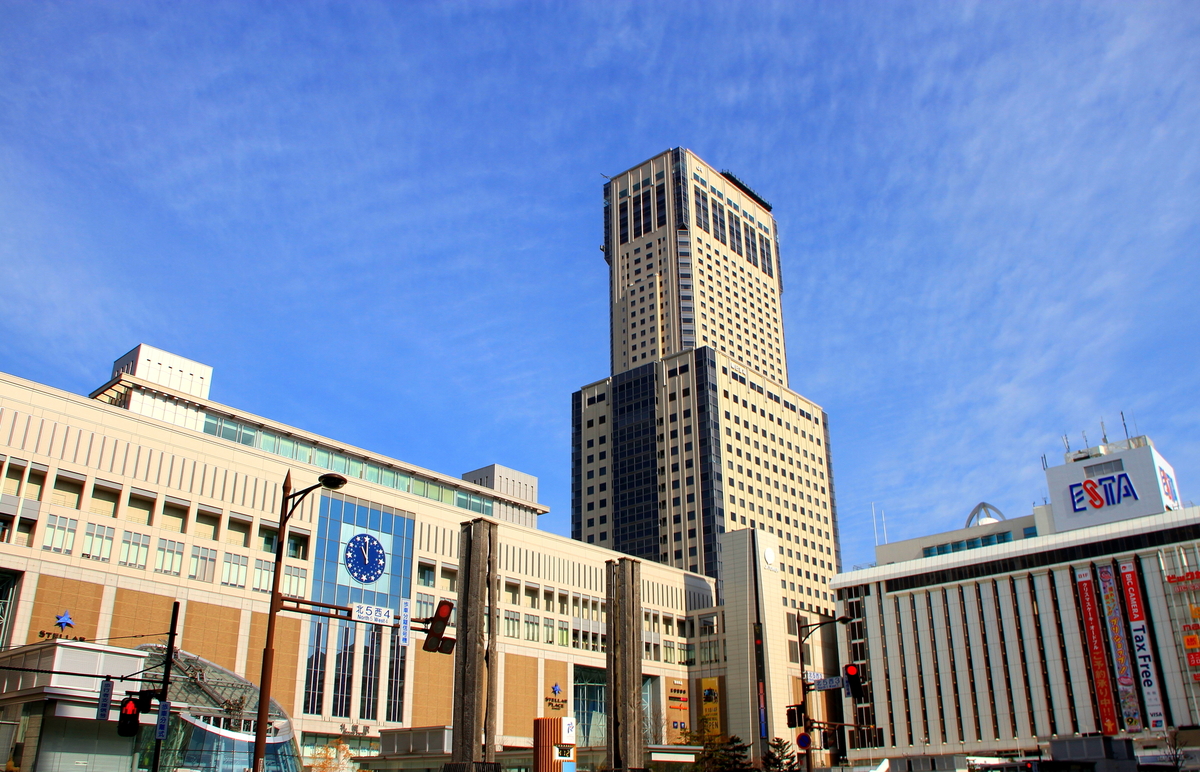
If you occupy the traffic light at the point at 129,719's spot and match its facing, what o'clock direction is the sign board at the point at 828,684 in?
The sign board is roughly at 9 o'clock from the traffic light.

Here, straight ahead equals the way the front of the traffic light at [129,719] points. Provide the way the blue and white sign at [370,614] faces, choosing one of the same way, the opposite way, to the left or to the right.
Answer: the same way

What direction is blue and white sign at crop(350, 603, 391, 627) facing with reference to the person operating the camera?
facing the viewer

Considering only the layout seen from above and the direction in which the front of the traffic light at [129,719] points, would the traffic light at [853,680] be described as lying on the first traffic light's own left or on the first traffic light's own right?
on the first traffic light's own left

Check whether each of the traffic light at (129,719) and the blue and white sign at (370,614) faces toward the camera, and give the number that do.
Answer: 2

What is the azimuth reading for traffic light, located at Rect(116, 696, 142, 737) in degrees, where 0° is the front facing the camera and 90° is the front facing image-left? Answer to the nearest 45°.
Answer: approximately 0°

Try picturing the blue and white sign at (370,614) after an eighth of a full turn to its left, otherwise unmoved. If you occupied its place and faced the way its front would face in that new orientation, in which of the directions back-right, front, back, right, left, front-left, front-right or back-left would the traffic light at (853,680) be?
front-left
